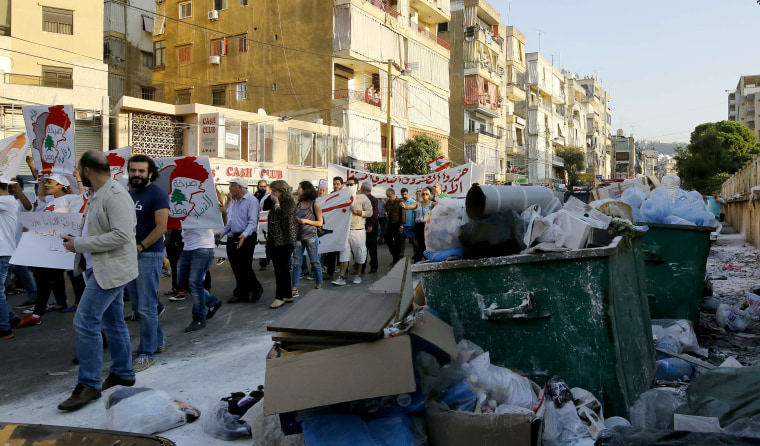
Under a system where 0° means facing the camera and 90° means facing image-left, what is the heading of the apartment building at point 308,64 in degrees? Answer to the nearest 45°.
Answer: approximately 315°

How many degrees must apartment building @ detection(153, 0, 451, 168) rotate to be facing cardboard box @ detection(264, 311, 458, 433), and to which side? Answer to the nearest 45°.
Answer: approximately 45° to its right

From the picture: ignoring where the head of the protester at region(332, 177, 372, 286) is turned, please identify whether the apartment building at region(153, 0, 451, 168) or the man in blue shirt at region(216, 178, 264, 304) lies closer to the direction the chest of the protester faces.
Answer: the man in blue shirt

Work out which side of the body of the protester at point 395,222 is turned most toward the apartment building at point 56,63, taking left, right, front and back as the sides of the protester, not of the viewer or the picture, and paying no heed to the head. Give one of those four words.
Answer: right

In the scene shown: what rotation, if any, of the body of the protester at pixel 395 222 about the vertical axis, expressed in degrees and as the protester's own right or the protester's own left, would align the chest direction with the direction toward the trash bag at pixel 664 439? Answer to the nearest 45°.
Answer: approximately 45° to the protester's own left

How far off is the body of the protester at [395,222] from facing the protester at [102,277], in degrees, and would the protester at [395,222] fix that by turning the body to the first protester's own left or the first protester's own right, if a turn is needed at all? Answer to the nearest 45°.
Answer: approximately 45° to the first protester's own left

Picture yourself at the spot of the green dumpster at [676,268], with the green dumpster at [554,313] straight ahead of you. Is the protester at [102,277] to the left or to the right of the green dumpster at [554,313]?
right

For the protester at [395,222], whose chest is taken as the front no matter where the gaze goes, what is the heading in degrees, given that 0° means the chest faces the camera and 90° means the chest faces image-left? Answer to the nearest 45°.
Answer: approximately 45°

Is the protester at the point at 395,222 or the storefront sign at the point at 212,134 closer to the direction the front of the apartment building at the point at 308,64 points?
the protester

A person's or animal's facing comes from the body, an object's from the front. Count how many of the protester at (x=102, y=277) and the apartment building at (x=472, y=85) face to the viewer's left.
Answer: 1
